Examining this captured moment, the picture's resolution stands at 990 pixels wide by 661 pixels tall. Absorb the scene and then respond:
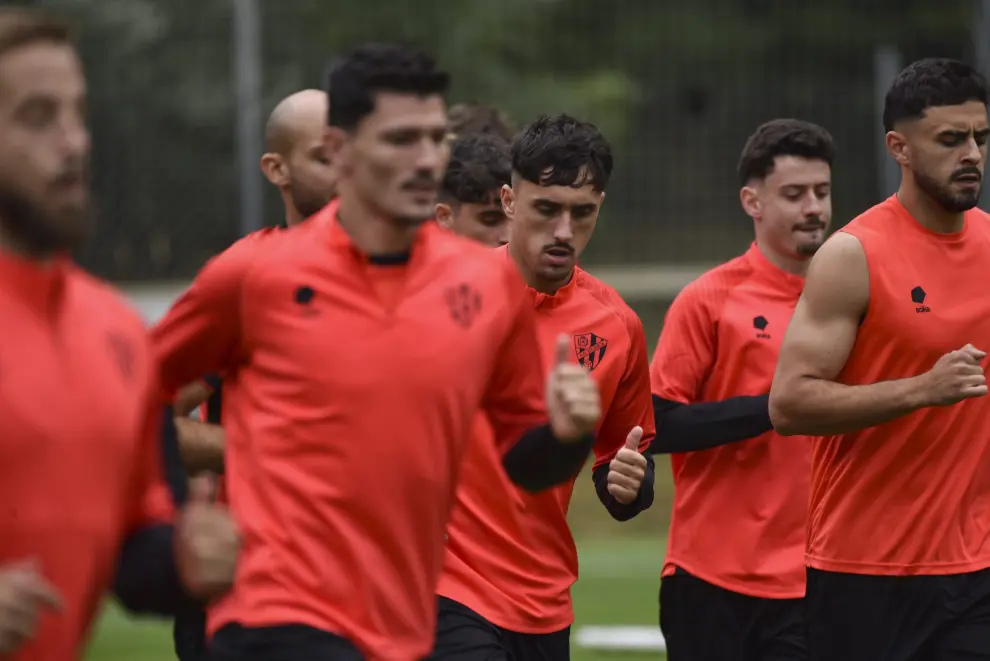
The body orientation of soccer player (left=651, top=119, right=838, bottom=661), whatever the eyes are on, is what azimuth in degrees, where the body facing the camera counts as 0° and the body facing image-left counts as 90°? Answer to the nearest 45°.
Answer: approximately 315°

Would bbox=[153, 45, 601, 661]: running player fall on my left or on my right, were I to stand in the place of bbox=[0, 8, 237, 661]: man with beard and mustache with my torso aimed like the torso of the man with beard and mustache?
on my left
